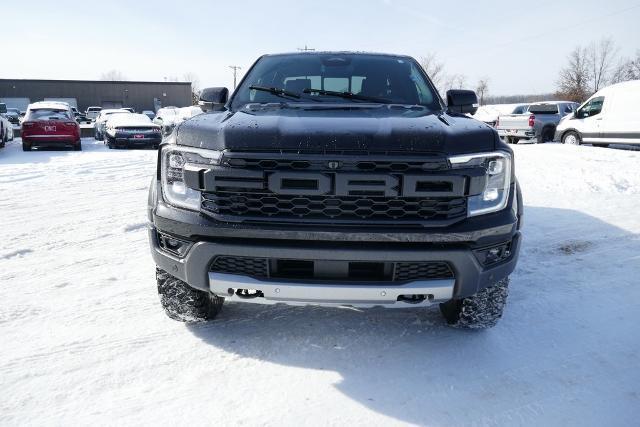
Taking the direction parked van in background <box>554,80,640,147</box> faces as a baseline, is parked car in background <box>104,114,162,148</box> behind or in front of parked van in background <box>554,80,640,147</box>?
in front

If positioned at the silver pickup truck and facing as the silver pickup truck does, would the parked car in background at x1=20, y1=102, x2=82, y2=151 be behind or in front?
behind

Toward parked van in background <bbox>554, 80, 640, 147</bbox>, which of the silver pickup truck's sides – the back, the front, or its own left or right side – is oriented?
right

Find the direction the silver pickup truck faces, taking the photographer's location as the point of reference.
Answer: facing away from the viewer and to the right of the viewer

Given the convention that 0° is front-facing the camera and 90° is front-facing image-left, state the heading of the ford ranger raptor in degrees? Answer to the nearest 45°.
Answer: approximately 0°

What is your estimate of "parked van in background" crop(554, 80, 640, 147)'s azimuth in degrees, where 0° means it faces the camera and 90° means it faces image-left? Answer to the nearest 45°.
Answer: approximately 90°

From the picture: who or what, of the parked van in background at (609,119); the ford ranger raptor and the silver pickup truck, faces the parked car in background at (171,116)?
the parked van in background at (609,119)

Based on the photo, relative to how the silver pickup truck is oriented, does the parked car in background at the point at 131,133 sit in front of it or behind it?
behind

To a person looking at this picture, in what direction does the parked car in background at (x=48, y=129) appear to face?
facing away from the viewer

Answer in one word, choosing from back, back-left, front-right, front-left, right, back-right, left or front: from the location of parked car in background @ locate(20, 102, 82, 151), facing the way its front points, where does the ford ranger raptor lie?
back

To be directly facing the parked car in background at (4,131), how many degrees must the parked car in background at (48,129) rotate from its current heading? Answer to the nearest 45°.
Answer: approximately 45° to its left

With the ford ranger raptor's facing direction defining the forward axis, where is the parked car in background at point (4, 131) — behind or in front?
behind
